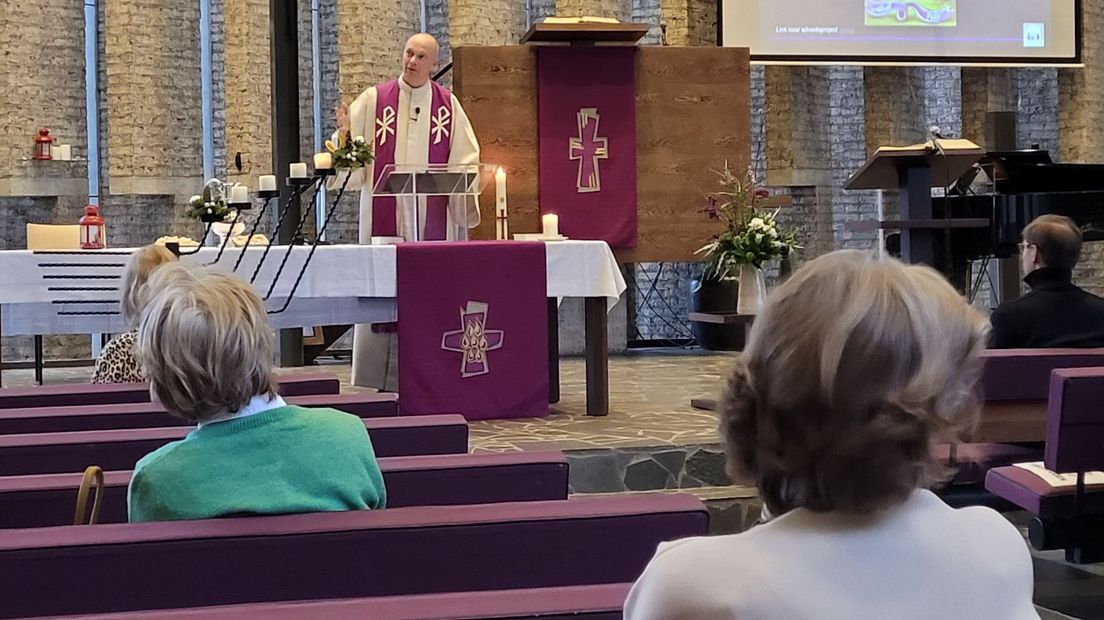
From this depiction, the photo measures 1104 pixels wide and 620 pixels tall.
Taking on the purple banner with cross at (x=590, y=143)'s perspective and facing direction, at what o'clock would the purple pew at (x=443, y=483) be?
The purple pew is roughly at 12 o'clock from the purple banner with cross.

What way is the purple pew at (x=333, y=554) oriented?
away from the camera

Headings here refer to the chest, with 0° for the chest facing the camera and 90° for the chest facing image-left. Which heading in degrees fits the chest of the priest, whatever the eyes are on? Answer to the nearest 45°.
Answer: approximately 0°

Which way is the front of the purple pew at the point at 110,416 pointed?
away from the camera

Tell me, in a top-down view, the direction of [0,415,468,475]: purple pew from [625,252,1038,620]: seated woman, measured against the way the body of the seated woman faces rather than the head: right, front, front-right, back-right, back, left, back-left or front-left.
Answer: front-left

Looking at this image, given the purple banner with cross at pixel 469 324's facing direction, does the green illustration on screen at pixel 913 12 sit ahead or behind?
behind

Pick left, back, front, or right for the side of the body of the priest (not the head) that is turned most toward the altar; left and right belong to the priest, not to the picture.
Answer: front
